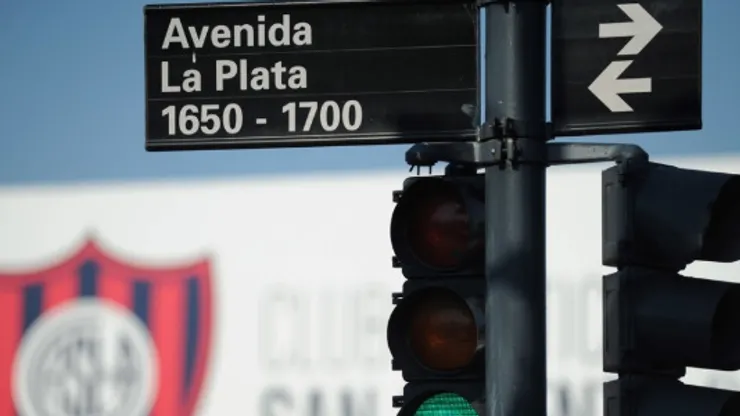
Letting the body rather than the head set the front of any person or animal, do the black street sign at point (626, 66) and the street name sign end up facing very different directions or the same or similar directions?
same or similar directions

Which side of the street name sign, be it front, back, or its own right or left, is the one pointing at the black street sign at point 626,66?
left

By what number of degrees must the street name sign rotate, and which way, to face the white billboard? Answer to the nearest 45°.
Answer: approximately 180°

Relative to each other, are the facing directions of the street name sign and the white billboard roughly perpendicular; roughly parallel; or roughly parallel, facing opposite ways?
roughly parallel

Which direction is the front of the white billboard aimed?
toward the camera

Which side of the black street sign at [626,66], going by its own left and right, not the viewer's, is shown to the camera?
front

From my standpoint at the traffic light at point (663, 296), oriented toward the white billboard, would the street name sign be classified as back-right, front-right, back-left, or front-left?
front-left

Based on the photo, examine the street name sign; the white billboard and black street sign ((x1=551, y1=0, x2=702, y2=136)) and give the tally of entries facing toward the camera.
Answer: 3
